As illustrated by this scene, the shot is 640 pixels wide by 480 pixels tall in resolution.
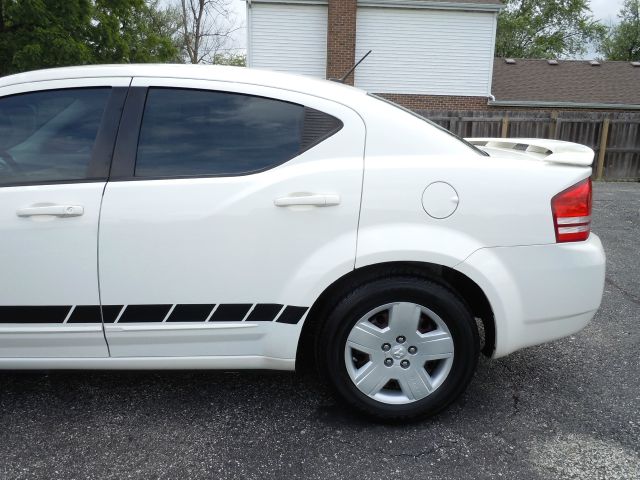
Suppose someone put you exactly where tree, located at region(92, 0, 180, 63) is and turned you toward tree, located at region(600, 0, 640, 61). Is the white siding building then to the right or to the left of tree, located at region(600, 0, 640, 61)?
right

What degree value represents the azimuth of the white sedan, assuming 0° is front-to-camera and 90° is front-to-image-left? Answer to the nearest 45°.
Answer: approximately 90°

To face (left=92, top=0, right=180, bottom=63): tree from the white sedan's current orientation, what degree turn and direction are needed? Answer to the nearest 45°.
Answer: approximately 90° to its right

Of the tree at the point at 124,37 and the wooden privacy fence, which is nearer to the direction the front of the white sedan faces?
the tree

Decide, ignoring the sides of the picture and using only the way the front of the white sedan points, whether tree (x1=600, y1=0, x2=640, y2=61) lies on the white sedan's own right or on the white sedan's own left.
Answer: on the white sedan's own right

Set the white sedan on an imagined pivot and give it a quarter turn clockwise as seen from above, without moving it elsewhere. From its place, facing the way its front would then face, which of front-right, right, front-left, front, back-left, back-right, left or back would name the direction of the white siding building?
front

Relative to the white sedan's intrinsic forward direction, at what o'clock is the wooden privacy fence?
The wooden privacy fence is roughly at 4 o'clock from the white sedan.
